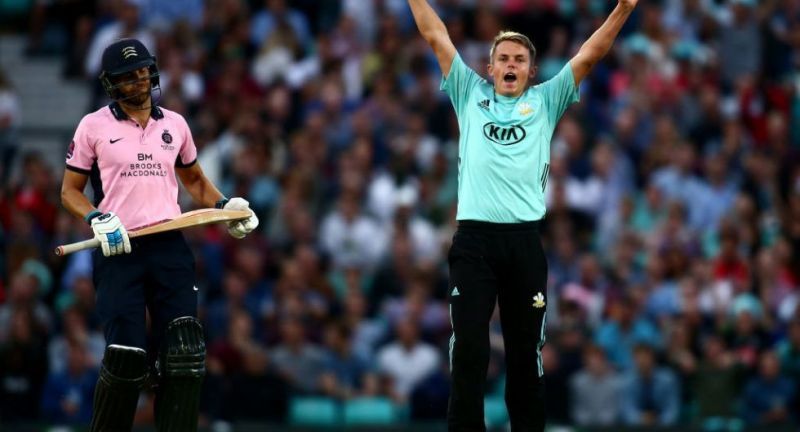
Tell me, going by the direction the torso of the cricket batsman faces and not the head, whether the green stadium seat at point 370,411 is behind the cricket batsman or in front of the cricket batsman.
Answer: behind

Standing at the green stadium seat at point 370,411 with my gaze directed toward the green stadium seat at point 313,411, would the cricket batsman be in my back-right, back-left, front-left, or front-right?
front-left

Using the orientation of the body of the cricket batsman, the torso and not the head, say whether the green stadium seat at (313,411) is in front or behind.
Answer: behind

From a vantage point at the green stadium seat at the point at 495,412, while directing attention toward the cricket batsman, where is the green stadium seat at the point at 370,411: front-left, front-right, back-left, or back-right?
front-right

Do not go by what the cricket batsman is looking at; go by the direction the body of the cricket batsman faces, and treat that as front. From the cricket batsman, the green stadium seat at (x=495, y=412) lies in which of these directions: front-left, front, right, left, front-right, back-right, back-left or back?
back-left

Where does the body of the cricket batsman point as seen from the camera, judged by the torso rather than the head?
toward the camera
